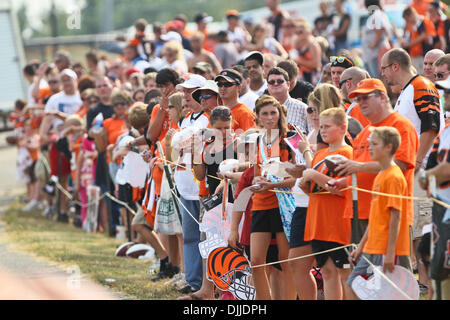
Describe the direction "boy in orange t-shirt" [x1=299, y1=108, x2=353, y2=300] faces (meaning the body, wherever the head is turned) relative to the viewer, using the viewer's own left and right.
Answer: facing the viewer and to the left of the viewer

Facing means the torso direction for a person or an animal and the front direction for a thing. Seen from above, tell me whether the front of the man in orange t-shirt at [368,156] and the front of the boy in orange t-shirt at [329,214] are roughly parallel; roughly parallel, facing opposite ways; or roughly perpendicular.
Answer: roughly parallel

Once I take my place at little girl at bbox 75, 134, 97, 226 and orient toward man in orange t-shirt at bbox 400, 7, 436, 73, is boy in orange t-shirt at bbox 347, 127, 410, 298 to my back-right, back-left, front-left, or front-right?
front-right

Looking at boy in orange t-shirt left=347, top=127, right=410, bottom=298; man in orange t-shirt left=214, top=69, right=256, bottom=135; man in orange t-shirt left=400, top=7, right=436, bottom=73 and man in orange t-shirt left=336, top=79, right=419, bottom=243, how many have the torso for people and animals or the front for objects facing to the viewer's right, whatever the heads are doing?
0

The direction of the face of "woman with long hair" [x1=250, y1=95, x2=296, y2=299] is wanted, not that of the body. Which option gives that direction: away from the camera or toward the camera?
toward the camera

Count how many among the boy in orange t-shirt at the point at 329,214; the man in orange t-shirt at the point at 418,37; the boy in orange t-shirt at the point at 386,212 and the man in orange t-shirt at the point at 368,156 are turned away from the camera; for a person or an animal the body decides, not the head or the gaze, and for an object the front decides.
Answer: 0

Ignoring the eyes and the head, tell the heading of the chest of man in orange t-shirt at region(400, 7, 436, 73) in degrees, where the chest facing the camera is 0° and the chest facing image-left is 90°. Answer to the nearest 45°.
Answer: approximately 45°

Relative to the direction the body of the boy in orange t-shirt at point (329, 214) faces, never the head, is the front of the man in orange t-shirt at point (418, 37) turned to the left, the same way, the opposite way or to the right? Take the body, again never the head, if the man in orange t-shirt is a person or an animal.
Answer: the same way

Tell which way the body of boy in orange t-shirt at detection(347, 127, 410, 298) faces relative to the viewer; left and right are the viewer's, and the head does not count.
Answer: facing to the left of the viewer

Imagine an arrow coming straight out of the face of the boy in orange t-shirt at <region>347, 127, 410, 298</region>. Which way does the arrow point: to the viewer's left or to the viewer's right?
to the viewer's left

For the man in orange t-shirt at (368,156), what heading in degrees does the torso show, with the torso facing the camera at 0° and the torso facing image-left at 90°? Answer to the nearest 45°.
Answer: approximately 45°

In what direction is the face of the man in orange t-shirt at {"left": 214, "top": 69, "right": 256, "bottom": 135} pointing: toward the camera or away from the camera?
toward the camera

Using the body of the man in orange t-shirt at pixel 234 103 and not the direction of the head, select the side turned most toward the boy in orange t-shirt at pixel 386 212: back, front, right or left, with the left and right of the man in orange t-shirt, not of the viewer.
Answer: left

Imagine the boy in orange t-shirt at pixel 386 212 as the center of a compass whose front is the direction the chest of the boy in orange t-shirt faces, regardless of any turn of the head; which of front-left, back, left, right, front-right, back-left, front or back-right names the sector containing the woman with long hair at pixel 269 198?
front-right

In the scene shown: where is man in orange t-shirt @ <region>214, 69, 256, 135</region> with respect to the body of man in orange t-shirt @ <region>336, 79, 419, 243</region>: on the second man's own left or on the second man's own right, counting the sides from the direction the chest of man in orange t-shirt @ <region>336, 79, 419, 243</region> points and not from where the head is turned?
on the second man's own right
